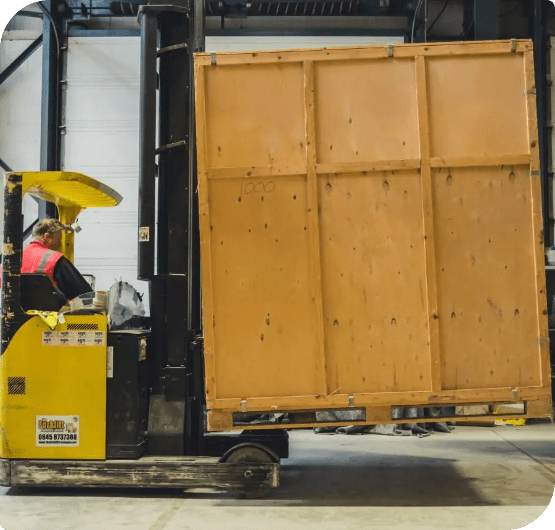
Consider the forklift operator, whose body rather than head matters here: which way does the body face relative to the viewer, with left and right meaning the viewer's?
facing away from the viewer and to the right of the viewer

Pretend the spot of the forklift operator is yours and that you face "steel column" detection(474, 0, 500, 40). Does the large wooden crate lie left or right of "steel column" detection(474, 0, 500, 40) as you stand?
right

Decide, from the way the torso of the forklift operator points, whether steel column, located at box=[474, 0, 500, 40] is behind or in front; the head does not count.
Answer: in front

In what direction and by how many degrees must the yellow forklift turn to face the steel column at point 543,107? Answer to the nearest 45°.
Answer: approximately 45° to its left

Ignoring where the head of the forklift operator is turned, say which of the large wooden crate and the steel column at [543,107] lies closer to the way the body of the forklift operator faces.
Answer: the steel column

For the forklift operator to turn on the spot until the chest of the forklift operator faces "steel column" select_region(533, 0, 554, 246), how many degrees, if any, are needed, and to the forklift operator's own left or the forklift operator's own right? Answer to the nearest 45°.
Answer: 0° — they already face it

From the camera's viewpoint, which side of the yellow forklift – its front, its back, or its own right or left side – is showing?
right
